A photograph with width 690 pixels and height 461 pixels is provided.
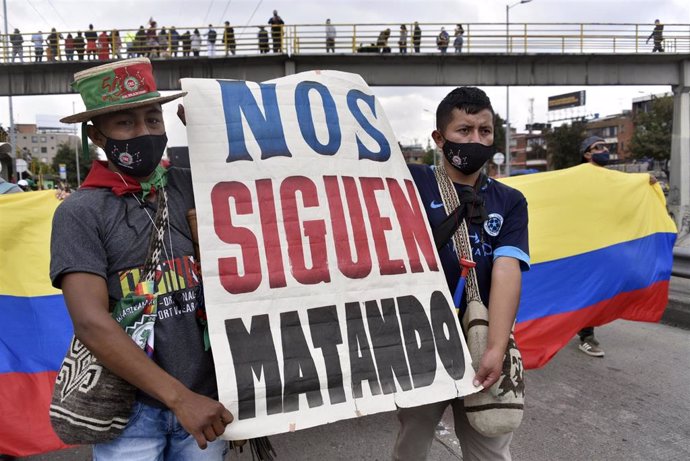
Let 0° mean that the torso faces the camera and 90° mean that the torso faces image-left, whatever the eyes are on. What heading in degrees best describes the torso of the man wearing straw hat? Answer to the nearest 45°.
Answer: approximately 315°

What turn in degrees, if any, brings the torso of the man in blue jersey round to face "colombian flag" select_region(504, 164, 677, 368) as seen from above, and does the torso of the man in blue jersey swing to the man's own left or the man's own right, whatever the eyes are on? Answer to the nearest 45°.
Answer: approximately 180°

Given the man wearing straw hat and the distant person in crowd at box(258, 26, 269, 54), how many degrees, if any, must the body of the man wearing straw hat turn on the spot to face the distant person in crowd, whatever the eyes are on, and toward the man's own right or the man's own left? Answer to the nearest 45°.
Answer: approximately 135° to the man's own left

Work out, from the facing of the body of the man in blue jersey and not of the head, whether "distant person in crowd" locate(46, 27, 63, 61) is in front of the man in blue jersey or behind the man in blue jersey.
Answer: behind

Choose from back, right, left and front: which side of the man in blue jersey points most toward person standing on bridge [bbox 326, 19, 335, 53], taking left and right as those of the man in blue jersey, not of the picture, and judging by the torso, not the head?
back

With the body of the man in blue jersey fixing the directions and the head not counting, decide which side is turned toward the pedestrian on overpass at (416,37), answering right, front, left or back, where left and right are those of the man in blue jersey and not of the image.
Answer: back

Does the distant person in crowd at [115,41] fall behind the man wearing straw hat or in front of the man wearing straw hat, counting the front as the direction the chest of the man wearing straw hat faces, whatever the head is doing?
behind

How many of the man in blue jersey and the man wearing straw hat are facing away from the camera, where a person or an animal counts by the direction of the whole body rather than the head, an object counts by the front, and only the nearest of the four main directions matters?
0

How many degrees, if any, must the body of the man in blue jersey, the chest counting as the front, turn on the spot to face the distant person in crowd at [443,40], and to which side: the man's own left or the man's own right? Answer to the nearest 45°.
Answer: approximately 180°

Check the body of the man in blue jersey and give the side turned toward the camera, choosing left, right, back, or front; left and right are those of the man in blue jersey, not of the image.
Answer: front

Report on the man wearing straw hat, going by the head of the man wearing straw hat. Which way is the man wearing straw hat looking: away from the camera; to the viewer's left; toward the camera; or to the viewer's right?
toward the camera

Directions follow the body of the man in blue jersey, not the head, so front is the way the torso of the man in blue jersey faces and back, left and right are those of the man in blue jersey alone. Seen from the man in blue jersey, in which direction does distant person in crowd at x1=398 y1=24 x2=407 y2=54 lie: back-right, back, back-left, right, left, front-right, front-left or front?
back

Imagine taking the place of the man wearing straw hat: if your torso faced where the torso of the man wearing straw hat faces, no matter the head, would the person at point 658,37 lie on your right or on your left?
on your left

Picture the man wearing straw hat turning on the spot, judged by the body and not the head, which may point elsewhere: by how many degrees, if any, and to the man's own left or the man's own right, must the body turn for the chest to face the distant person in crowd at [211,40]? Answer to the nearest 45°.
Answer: approximately 135° to the man's own left
